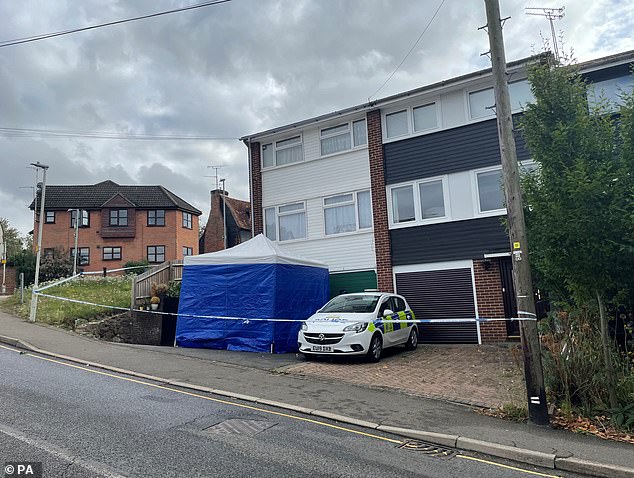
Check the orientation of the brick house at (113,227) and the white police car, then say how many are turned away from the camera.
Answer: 0

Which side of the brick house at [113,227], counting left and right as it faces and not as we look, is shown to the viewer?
front

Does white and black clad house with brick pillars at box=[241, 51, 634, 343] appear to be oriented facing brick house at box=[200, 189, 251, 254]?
no

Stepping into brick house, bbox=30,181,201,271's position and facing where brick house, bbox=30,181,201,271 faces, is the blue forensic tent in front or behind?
in front

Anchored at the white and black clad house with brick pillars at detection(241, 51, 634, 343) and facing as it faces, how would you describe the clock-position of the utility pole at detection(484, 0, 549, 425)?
The utility pole is roughly at 10 o'clock from the white and black clad house with brick pillars.

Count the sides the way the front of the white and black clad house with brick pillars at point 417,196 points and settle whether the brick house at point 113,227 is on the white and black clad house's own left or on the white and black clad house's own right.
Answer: on the white and black clad house's own right

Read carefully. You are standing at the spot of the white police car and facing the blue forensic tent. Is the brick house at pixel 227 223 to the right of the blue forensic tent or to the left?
right

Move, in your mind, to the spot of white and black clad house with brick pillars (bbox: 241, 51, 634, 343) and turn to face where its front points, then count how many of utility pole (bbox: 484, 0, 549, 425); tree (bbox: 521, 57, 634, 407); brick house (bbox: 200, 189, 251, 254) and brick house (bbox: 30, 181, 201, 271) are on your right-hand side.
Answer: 2

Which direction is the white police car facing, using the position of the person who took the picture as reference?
facing the viewer and to the left of the viewer

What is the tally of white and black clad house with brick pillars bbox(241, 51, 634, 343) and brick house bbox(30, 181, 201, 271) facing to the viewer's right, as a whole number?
0

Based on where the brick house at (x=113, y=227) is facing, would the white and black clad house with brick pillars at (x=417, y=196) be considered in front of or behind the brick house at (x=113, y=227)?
in front

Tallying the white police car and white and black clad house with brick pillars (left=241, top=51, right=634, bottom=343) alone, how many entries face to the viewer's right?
0

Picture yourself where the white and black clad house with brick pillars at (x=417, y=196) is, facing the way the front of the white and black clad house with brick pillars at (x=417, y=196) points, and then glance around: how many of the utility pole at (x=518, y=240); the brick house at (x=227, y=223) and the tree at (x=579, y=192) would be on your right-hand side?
1

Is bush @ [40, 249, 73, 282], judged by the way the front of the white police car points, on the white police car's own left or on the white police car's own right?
on the white police car's own right

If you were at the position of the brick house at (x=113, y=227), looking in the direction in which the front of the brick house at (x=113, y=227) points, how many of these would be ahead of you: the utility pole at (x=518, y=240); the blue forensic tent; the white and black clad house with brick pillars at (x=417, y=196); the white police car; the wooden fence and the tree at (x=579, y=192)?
6
